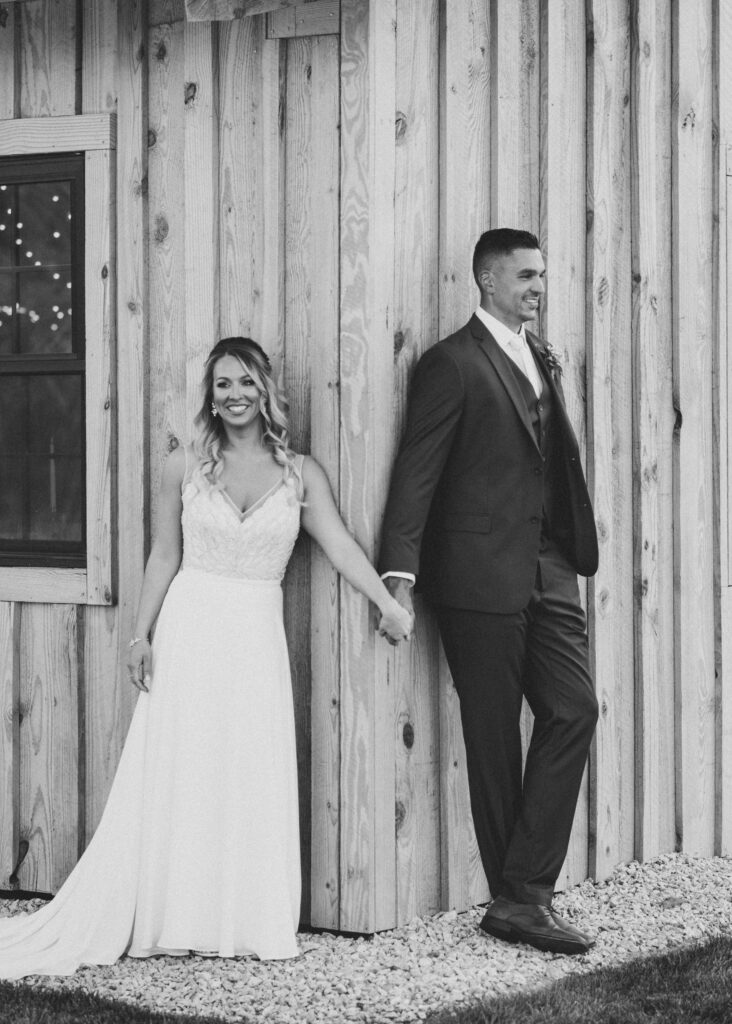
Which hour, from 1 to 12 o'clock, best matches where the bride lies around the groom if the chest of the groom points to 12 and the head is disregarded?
The bride is roughly at 4 o'clock from the groom.

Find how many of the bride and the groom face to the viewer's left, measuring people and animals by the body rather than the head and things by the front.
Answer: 0

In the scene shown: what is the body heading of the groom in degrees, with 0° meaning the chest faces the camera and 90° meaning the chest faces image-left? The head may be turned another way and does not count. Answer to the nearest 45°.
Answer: approximately 315°

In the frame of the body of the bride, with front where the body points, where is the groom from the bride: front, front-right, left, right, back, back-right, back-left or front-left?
left

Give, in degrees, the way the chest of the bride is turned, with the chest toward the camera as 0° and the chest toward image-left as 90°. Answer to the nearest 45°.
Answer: approximately 0°

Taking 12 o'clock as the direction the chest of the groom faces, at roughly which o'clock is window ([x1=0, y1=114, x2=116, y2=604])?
The window is roughly at 5 o'clock from the groom.
